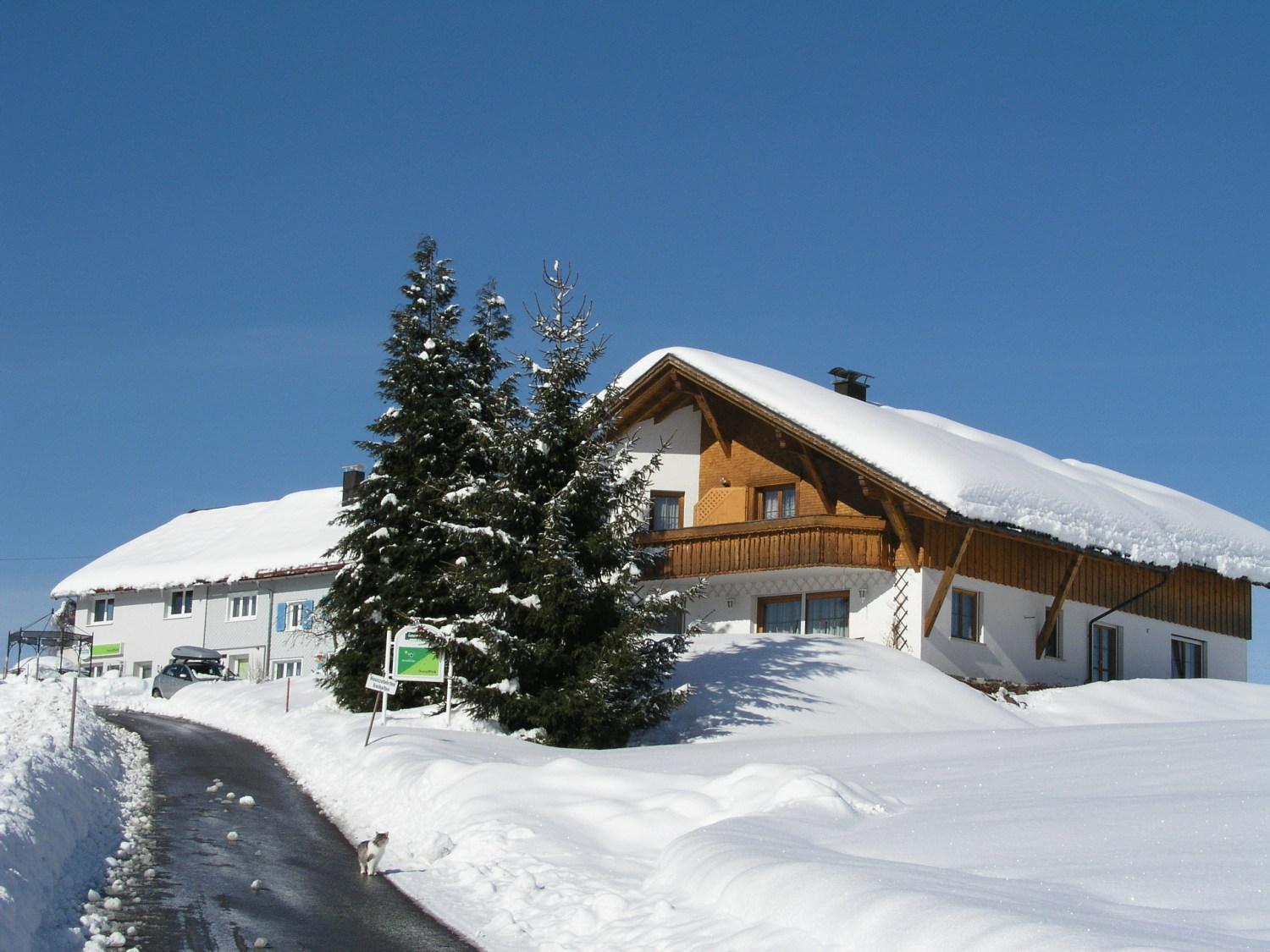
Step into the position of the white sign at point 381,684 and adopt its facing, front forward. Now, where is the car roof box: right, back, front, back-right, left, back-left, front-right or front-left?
back

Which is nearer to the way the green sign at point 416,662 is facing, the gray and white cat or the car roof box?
the gray and white cat

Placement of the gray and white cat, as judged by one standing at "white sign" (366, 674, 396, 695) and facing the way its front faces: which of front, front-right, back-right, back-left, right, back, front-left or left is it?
front

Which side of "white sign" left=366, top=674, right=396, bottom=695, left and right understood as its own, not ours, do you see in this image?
front

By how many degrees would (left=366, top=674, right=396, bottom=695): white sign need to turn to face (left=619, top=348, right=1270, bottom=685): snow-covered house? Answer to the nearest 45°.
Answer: approximately 135° to its left

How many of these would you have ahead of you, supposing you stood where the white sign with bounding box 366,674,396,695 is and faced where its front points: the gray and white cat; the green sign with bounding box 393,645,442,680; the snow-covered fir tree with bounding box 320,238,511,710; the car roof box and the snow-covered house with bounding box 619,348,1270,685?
1

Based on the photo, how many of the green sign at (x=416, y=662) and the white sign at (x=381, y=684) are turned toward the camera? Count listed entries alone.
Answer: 2

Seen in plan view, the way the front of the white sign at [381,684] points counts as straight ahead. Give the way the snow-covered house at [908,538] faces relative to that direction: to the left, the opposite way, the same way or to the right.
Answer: to the right

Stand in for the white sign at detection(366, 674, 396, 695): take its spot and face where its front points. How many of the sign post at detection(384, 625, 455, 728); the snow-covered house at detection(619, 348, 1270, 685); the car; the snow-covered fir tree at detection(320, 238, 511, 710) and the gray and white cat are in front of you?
1

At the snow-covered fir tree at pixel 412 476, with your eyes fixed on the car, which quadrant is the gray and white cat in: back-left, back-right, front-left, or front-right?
back-left

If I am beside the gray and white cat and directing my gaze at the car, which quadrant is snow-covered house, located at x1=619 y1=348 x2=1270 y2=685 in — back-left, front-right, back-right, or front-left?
front-right

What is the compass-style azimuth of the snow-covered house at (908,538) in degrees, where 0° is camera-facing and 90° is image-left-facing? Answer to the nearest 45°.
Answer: approximately 45°

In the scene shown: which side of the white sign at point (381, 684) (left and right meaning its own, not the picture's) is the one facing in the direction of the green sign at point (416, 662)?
back

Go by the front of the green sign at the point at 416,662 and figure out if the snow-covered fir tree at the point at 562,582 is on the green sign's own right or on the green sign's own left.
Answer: on the green sign's own left

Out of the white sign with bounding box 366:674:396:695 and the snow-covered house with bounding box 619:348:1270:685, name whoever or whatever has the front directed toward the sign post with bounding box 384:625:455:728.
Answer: the snow-covered house
